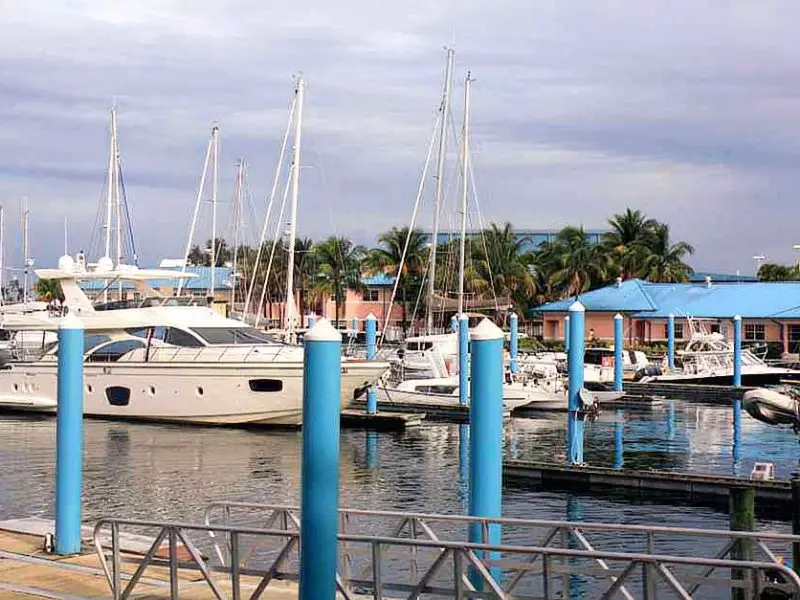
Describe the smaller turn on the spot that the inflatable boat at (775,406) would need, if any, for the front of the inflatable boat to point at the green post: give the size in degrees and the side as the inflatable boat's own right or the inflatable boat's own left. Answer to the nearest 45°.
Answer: approximately 90° to the inflatable boat's own left

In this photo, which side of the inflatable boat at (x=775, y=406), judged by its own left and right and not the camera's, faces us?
left

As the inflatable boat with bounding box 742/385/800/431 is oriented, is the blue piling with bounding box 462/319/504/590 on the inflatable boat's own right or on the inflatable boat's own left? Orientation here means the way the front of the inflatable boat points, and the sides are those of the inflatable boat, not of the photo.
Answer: on the inflatable boat's own left

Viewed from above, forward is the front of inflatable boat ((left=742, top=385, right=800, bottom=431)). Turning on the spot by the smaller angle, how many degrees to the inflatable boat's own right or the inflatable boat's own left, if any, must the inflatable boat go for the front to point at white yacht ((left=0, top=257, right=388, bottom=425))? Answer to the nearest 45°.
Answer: approximately 45° to the inflatable boat's own right

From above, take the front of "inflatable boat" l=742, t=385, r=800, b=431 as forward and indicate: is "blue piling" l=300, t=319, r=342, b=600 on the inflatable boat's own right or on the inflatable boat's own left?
on the inflatable boat's own left

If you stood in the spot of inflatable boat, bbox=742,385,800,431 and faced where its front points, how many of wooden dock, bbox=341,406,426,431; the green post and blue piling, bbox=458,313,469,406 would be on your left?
1
